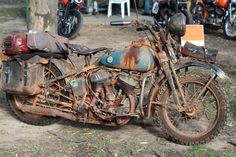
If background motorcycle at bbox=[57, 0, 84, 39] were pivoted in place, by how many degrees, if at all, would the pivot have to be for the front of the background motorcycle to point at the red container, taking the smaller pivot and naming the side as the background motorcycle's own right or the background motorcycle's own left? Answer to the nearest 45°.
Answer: approximately 45° to the background motorcycle's own right

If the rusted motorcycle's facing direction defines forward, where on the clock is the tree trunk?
The tree trunk is roughly at 8 o'clock from the rusted motorcycle.

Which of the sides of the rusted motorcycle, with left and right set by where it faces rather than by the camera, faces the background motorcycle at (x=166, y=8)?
left

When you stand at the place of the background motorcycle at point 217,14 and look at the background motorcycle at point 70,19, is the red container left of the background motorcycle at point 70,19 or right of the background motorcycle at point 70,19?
left

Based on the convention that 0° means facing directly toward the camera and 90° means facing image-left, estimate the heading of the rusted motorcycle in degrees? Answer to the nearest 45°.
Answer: approximately 270°

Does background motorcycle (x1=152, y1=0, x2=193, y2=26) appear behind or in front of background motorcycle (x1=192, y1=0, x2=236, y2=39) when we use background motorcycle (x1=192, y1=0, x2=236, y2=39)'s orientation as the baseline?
behind
